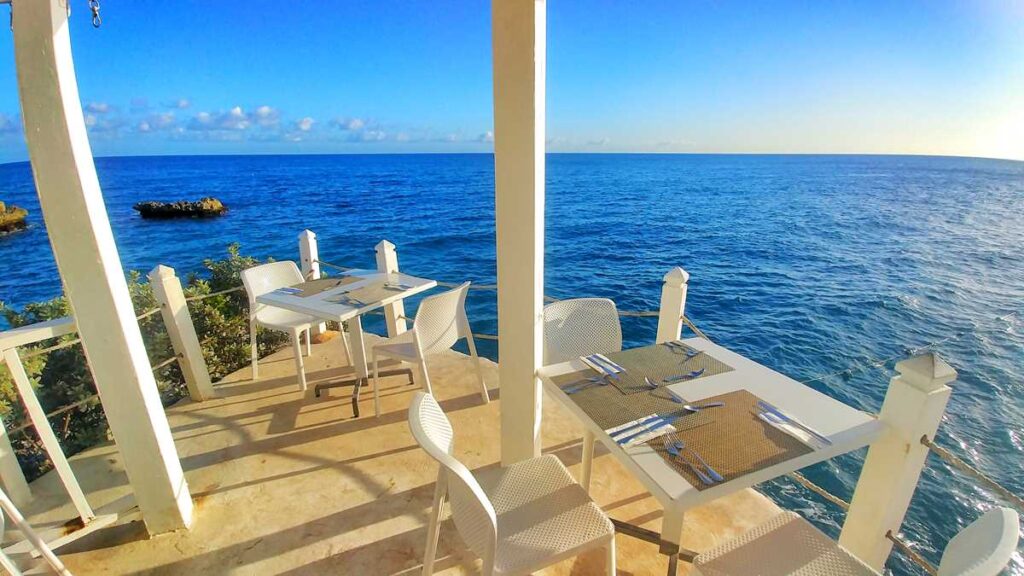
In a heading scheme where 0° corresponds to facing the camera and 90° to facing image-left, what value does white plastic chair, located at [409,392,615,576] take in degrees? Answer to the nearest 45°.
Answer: approximately 225°

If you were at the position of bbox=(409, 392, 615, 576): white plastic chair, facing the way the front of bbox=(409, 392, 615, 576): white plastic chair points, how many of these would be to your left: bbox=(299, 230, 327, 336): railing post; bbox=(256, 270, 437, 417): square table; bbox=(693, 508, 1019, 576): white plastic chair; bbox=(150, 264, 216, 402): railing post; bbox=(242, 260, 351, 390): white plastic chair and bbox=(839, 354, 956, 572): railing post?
4

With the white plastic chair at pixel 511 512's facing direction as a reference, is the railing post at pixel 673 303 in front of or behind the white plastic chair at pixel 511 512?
in front

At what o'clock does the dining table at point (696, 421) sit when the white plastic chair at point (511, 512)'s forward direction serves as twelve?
The dining table is roughly at 1 o'clock from the white plastic chair.

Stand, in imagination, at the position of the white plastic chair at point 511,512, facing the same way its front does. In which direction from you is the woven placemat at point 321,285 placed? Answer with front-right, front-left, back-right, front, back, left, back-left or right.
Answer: left

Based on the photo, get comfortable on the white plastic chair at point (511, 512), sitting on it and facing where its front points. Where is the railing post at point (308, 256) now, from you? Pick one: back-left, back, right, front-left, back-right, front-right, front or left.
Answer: left

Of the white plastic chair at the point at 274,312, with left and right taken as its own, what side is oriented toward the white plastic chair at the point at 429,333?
front

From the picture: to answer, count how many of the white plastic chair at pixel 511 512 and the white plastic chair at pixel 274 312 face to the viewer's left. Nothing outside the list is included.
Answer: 0

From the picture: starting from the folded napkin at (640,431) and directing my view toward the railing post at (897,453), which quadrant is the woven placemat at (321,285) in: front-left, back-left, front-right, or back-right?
back-left

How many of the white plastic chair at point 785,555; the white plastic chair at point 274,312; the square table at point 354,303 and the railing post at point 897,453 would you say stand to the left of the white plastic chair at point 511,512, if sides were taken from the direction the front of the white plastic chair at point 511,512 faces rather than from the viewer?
2

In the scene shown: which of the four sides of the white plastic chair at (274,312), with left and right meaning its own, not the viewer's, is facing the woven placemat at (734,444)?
front

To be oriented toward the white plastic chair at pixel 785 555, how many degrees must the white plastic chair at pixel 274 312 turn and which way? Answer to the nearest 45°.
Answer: approximately 45° to its right

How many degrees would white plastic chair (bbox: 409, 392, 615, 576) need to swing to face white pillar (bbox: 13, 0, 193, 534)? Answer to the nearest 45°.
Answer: approximately 135° to its left

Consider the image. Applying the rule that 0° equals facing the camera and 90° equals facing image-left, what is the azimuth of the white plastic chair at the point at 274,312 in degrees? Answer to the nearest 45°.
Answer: approximately 315°
